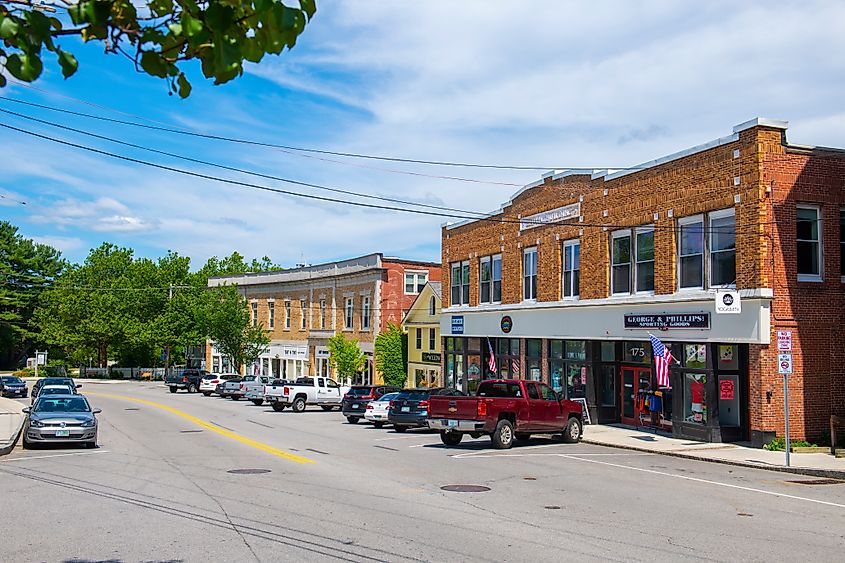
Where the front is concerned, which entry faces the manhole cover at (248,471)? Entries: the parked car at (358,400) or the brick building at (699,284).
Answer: the brick building

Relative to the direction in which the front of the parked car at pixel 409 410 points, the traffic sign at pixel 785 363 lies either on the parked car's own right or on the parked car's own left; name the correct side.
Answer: on the parked car's own right

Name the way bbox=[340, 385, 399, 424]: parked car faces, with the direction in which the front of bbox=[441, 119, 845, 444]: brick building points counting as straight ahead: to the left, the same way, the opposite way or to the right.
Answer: the opposite way

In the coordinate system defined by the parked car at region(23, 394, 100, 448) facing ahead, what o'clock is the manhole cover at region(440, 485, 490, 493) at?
The manhole cover is roughly at 11 o'clock from the parked car.

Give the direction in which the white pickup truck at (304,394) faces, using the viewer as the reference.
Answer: facing away from the viewer and to the right of the viewer

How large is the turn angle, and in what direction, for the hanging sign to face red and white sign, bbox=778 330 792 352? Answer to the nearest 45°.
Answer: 0° — it already faces it

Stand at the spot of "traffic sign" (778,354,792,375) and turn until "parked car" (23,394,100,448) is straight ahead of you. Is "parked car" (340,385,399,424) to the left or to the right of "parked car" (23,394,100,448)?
right
